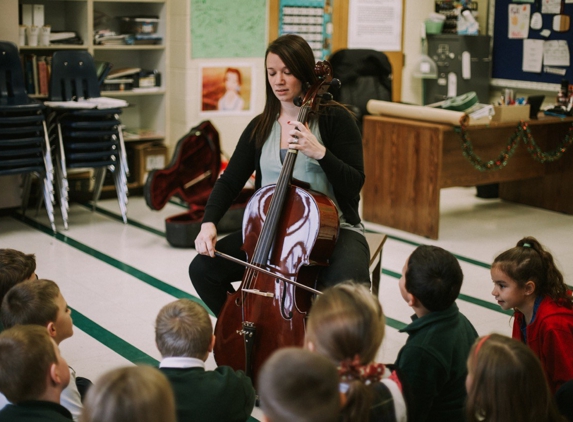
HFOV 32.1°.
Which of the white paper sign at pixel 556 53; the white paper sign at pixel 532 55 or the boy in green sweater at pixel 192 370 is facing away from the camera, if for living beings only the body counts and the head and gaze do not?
the boy in green sweater

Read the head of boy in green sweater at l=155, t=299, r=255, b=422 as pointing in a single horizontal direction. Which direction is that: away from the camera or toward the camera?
away from the camera

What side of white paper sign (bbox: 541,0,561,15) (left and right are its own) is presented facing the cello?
front

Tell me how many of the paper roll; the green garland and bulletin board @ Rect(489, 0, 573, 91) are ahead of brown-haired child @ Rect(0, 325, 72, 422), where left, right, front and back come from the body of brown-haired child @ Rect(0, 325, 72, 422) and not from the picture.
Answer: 3

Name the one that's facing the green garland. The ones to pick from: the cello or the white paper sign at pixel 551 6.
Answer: the white paper sign

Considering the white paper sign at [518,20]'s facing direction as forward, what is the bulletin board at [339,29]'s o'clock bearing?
The bulletin board is roughly at 2 o'clock from the white paper sign.

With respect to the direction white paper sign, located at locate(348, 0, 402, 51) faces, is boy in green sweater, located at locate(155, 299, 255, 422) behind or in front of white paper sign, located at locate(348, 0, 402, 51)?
in front

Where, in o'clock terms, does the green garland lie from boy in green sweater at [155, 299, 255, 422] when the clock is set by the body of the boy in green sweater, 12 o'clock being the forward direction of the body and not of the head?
The green garland is roughly at 1 o'clock from the boy in green sweater.

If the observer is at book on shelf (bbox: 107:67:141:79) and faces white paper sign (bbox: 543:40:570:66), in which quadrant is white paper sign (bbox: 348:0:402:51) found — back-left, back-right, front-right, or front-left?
front-left

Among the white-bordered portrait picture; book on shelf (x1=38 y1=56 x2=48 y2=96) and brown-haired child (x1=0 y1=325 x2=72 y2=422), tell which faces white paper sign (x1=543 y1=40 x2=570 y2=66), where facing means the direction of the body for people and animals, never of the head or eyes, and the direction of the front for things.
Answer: the brown-haired child

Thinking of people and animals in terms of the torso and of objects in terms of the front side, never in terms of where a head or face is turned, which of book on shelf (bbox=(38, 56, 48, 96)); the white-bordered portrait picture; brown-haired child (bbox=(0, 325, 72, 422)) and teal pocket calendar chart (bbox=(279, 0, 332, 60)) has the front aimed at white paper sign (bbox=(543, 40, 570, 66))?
the brown-haired child

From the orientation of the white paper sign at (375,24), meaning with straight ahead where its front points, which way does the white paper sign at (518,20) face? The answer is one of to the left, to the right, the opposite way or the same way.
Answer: the same way

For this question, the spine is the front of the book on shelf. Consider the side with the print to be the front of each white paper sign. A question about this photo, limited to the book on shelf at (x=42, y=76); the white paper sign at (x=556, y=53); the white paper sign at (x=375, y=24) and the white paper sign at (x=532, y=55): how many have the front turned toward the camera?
4

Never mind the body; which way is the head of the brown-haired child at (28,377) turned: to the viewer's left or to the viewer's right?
to the viewer's right

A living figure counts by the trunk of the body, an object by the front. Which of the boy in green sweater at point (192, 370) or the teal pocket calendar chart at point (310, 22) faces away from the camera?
the boy in green sweater

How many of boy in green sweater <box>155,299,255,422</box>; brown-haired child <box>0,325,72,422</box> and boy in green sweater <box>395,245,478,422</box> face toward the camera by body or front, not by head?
0

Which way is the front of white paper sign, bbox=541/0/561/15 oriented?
toward the camera

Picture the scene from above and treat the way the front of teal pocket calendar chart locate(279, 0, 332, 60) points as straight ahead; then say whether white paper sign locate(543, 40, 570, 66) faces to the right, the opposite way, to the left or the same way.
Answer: the same way

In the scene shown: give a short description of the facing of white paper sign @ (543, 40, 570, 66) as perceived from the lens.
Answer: facing the viewer

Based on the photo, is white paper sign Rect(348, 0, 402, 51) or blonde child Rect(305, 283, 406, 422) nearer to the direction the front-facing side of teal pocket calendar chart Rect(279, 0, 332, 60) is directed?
the blonde child
